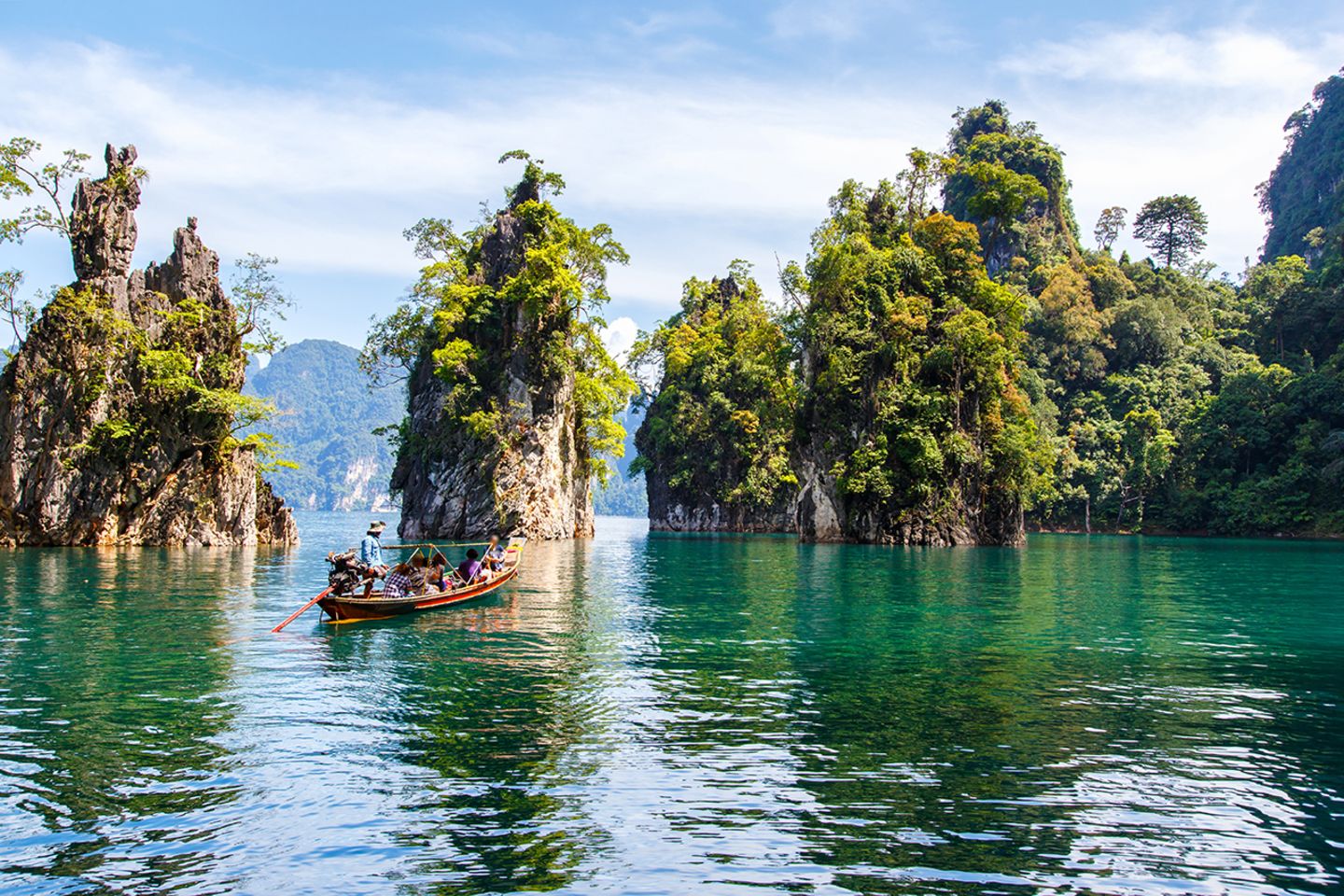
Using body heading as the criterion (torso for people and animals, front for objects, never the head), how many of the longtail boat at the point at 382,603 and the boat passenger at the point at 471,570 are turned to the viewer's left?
0

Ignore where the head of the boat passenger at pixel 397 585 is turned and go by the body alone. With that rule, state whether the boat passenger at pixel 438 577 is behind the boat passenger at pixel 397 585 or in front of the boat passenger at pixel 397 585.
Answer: in front

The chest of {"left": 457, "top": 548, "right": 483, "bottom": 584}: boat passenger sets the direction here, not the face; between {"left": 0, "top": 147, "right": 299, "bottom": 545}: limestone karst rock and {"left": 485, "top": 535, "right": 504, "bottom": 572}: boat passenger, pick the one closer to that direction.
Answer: the boat passenger

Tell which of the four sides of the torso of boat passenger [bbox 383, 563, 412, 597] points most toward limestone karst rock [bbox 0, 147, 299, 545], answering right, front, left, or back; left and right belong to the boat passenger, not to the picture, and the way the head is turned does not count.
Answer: left

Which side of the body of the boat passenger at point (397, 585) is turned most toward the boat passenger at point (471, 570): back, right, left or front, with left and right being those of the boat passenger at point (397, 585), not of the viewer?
front

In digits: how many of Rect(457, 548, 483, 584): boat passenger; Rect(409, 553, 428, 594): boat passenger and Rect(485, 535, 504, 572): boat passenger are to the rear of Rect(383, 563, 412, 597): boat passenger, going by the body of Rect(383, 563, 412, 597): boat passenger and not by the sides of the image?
0

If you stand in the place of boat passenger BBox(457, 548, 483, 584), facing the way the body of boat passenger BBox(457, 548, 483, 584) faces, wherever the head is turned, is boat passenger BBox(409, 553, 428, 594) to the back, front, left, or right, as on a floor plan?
back

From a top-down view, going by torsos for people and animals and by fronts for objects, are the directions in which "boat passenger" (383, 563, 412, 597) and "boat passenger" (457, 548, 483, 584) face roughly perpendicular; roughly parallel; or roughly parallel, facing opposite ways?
roughly parallel

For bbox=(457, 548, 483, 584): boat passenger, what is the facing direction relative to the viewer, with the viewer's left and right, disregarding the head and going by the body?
facing away from the viewer and to the right of the viewer

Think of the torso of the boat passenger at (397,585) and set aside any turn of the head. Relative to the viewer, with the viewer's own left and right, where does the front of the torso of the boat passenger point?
facing away from the viewer and to the right of the viewer

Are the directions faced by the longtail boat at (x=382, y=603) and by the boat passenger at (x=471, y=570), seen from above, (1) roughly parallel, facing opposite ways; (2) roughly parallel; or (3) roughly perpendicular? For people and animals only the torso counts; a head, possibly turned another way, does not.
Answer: roughly parallel

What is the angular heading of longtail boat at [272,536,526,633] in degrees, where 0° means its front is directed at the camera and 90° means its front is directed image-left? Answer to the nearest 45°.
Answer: approximately 225°

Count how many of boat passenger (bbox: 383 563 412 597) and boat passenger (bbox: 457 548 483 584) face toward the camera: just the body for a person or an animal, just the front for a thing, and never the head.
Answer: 0
